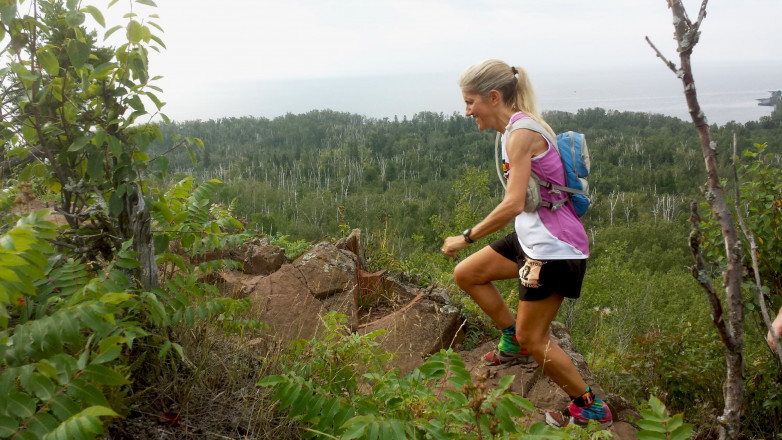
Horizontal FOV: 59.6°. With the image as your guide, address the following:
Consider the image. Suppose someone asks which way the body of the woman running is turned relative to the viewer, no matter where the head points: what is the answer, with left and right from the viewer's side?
facing to the left of the viewer

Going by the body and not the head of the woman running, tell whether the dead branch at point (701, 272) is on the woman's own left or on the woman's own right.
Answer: on the woman's own left

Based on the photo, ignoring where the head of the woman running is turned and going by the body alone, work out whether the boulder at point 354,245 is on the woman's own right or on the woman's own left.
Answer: on the woman's own right

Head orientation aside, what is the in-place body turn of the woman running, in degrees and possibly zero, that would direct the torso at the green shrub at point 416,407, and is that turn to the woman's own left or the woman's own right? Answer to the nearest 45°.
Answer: approximately 90° to the woman's own left

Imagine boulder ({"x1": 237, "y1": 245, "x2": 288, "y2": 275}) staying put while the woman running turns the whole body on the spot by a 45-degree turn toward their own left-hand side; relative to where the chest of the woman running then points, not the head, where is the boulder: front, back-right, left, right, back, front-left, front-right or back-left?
right

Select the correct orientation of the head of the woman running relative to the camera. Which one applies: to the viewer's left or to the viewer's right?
to the viewer's left

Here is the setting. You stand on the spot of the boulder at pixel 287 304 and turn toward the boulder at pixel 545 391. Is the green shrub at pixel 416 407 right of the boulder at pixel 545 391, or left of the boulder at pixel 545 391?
right

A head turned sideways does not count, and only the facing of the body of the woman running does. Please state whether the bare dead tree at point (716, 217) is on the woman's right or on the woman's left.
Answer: on the woman's left

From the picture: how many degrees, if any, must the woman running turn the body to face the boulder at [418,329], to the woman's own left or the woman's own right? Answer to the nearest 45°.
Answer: approximately 45° to the woman's own right

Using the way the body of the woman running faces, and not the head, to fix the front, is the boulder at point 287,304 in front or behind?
in front
